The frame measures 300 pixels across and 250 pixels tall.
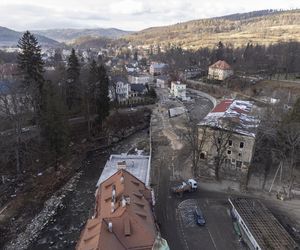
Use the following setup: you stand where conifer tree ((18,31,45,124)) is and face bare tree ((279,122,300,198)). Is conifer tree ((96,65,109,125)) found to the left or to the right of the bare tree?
left

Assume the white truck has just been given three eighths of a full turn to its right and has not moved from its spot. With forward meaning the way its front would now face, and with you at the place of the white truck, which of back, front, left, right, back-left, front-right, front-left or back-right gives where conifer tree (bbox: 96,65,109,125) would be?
back-right

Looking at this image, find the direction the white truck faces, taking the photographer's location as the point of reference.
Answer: facing away from the viewer and to the right of the viewer

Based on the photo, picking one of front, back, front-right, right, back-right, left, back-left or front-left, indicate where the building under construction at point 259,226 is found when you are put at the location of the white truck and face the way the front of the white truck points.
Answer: right

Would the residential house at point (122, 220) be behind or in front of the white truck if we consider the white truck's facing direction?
behind

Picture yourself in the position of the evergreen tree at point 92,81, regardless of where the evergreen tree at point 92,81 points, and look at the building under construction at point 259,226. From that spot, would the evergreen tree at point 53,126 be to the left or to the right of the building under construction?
right

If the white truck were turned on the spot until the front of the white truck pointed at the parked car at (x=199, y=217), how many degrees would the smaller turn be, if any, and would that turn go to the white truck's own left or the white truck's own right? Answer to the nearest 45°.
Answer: approximately 135° to the white truck's own right

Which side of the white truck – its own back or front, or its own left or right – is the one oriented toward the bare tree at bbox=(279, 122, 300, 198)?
front

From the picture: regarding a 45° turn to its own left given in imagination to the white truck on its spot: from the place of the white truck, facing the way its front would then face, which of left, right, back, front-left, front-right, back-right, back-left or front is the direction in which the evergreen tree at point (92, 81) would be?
front-left

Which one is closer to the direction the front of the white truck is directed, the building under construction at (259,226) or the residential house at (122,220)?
the building under construction
